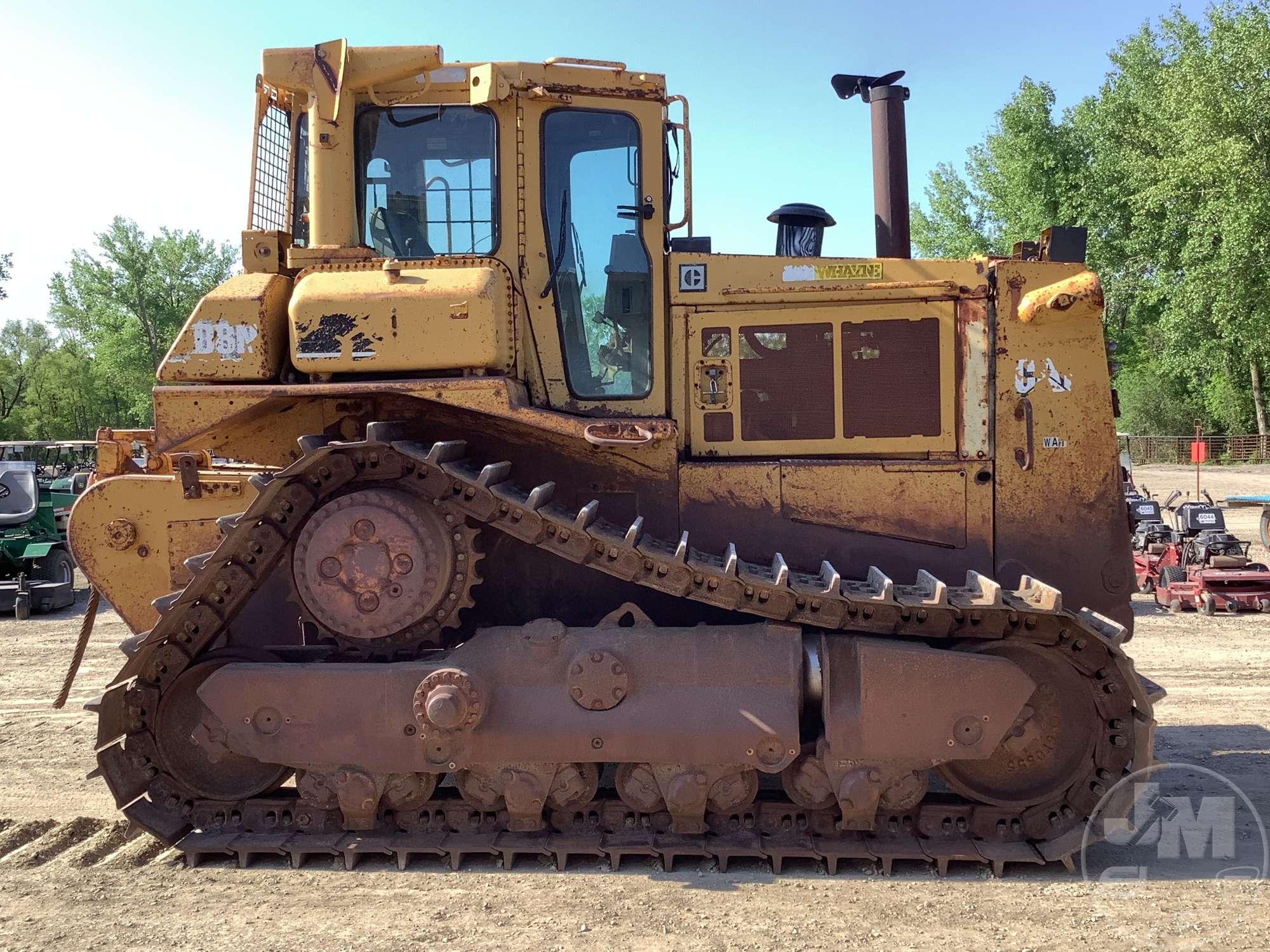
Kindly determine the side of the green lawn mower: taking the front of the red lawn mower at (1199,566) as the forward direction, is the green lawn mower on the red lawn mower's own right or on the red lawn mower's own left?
on the red lawn mower's own right

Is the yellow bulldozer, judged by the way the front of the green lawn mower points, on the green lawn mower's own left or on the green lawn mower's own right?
on the green lawn mower's own left

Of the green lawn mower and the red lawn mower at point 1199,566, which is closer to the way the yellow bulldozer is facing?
the red lawn mower

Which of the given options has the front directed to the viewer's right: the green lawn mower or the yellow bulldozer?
the yellow bulldozer

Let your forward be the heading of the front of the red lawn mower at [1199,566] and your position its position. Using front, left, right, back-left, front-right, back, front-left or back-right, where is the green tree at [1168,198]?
back-left

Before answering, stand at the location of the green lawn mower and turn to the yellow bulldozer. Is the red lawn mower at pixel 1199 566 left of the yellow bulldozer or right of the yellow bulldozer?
left

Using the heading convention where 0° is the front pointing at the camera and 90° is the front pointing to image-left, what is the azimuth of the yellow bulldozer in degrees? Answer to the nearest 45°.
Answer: approximately 270°
